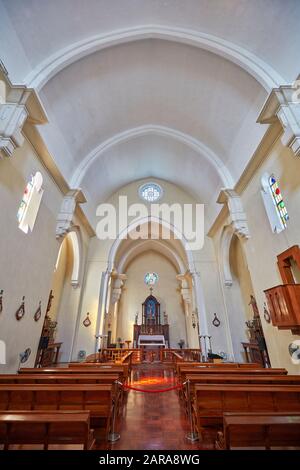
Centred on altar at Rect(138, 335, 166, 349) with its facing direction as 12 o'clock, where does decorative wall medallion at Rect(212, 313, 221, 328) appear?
The decorative wall medallion is roughly at 11 o'clock from the altar.

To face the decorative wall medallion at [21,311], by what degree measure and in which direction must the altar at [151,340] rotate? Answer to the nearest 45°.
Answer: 0° — it already faces it

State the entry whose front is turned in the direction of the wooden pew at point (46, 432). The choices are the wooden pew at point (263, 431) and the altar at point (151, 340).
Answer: the altar

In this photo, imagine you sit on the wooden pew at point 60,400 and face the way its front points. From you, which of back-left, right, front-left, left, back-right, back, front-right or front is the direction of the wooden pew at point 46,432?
back

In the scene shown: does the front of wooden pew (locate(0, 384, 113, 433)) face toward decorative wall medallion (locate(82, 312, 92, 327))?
yes

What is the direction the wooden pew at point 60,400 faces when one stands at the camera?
facing away from the viewer

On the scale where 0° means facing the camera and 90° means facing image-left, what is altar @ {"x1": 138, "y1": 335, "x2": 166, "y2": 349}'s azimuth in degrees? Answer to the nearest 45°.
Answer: approximately 0°

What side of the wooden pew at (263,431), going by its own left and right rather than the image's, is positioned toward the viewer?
back

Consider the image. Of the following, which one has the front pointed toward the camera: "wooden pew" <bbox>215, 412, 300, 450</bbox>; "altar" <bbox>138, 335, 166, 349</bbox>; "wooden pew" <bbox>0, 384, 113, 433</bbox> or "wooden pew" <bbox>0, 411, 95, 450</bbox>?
the altar

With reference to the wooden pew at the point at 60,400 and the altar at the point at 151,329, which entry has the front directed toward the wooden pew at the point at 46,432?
the altar

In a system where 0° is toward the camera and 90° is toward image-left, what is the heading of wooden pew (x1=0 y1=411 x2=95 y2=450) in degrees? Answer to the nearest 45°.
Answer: approximately 180°

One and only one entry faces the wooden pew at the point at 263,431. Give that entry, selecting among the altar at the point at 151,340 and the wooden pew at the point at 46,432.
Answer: the altar
